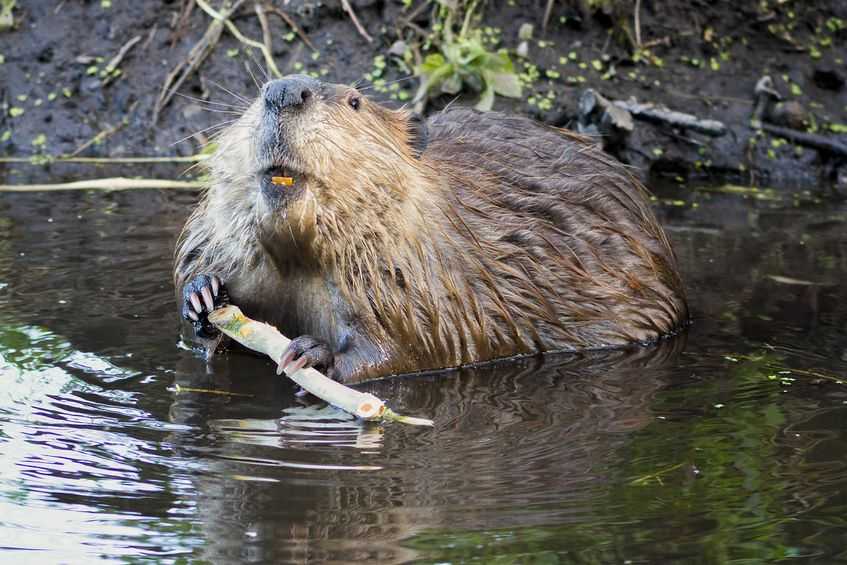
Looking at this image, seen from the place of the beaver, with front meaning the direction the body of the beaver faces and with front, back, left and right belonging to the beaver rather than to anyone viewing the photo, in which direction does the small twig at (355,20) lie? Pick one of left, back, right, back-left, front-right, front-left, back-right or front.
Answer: back-right

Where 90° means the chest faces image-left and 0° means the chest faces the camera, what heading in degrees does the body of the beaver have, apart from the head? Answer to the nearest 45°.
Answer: approximately 45°

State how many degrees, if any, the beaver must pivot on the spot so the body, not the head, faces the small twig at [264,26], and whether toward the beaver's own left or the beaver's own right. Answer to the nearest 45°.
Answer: approximately 135° to the beaver's own right

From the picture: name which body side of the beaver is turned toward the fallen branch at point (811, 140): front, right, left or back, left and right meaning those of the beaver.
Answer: back

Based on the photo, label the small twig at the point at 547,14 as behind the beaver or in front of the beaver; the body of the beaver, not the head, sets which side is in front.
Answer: behind

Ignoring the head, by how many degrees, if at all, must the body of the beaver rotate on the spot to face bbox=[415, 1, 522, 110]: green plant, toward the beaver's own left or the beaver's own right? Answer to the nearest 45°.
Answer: approximately 135° to the beaver's own right

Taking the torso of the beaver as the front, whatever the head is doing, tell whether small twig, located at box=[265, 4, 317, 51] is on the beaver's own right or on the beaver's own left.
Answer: on the beaver's own right

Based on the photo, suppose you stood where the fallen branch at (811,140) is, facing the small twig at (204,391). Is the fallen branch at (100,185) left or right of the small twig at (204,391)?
right

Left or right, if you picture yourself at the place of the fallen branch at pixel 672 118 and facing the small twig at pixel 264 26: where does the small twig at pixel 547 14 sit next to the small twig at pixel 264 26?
right

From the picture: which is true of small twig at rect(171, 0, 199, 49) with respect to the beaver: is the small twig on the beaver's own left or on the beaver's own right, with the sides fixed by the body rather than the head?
on the beaver's own right
